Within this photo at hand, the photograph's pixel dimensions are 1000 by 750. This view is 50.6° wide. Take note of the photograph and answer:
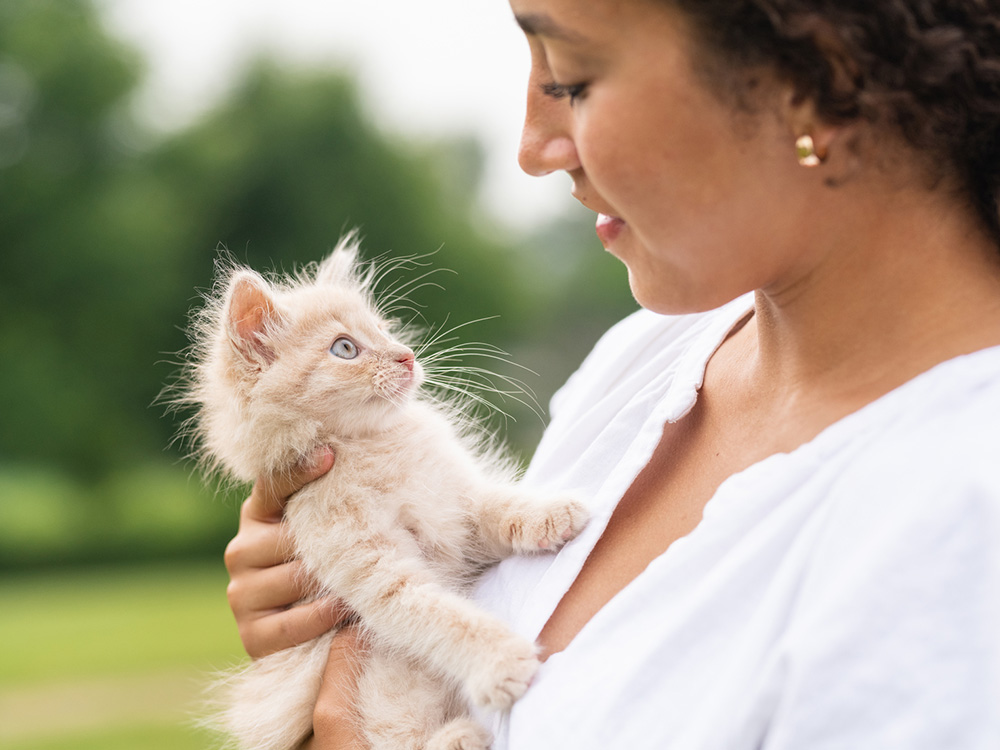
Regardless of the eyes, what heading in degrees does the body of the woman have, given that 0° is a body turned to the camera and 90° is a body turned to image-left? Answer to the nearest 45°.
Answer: approximately 45°

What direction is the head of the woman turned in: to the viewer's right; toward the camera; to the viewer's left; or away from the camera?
to the viewer's left
